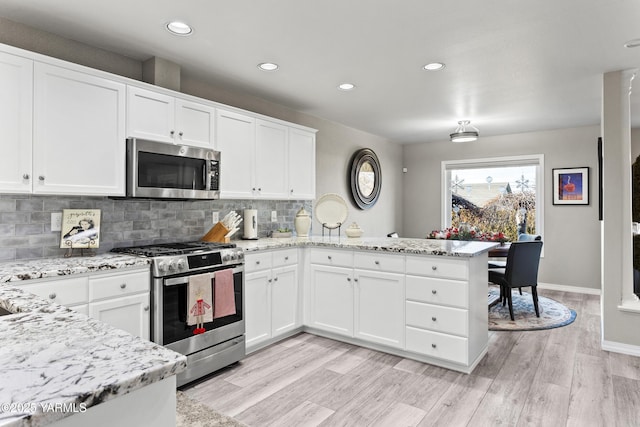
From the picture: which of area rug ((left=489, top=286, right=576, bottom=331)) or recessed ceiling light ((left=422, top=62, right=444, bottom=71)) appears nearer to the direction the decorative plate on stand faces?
the recessed ceiling light

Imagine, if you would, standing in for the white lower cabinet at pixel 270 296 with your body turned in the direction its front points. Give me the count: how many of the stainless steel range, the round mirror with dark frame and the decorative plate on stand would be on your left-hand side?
2

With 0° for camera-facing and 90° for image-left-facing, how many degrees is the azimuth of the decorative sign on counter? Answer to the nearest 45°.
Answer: approximately 0°

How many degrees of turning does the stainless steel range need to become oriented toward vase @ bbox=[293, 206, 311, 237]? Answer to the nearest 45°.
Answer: approximately 90° to its left

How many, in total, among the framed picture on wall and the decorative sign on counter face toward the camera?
2

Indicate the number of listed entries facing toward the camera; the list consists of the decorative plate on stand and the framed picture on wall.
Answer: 2

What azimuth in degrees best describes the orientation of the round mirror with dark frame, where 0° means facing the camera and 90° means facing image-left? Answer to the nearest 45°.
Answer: approximately 315°

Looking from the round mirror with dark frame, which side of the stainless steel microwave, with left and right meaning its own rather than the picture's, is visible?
left
